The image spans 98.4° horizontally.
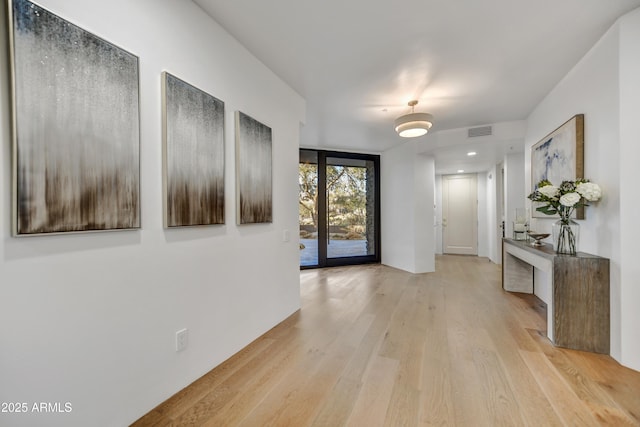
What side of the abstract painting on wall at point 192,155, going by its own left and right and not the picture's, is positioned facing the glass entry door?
left

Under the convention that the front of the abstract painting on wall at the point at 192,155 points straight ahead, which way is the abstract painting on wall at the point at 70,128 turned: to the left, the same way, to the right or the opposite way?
the same way

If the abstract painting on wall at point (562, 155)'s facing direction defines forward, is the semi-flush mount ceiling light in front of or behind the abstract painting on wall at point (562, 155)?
in front

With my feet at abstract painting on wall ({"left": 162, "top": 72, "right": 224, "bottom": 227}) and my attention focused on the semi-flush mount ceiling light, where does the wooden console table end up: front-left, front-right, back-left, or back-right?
front-right

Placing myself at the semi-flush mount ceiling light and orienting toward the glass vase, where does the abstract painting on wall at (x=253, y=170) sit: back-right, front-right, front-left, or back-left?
back-right

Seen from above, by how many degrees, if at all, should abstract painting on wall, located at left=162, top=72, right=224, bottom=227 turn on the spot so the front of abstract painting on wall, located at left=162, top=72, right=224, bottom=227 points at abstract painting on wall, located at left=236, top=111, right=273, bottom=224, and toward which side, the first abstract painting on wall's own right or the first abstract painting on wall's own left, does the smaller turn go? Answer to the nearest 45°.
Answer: approximately 90° to the first abstract painting on wall's own left

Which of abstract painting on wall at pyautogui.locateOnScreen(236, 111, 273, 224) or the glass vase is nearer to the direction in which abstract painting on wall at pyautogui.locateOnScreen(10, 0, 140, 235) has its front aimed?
the glass vase

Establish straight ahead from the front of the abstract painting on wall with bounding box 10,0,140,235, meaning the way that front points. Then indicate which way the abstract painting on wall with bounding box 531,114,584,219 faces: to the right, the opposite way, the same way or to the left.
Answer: the opposite way

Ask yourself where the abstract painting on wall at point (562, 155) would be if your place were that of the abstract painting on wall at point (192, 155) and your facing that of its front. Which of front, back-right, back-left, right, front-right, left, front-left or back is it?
front-left

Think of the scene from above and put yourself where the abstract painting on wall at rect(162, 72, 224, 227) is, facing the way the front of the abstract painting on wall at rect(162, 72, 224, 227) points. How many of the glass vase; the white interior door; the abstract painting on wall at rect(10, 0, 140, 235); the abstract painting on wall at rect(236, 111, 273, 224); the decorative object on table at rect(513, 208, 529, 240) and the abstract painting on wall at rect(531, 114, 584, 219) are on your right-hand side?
1

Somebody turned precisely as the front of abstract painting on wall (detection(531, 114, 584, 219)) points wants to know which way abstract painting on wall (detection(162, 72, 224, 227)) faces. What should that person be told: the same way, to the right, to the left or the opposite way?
the opposite way

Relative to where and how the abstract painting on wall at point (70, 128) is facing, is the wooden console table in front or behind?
in front

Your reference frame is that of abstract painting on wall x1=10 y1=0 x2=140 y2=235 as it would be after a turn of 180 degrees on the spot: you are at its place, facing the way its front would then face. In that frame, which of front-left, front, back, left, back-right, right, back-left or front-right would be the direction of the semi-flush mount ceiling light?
back-right

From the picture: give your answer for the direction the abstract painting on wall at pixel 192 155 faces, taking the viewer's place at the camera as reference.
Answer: facing the viewer and to the right of the viewer

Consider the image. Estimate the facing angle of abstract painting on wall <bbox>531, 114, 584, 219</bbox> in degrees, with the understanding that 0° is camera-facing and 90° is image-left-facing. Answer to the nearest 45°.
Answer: approximately 45°

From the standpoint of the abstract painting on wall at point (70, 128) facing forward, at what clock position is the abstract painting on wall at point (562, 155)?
the abstract painting on wall at point (562, 155) is roughly at 11 o'clock from the abstract painting on wall at point (70, 128).

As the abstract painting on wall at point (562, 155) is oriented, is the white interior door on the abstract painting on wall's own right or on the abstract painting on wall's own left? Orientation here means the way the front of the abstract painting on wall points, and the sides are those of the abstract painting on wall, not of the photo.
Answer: on the abstract painting on wall's own right
